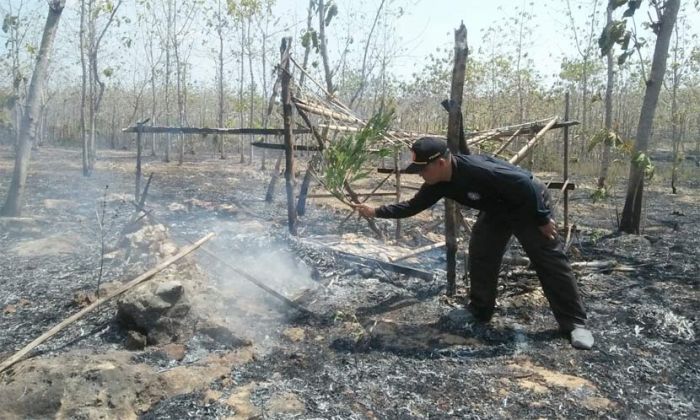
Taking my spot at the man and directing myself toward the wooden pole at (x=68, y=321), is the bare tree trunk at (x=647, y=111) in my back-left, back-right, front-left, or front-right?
back-right

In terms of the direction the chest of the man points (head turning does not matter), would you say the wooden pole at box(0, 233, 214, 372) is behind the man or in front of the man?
in front

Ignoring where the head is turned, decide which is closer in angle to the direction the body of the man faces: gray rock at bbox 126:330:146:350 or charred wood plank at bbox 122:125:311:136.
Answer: the gray rock

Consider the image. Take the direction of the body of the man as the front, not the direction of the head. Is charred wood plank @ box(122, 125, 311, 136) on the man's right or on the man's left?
on the man's right

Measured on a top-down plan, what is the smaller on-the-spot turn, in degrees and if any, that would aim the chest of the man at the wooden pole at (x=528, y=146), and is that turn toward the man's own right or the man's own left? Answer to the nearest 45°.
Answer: approximately 135° to the man's own right

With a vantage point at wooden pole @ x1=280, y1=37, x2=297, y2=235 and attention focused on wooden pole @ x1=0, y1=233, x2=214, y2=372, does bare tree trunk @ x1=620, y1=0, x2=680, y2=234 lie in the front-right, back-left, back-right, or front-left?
back-left

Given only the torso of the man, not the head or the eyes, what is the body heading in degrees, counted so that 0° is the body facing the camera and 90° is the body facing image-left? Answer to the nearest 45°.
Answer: approximately 45°

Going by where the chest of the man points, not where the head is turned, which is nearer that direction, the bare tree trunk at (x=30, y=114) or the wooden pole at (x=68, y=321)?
the wooden pole

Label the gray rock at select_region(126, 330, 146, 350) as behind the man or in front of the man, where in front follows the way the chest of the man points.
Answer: in front

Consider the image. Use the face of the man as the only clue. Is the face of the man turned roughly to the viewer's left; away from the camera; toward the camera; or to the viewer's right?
to the viewer's left

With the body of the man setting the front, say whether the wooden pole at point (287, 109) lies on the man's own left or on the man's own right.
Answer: on the man's own right
